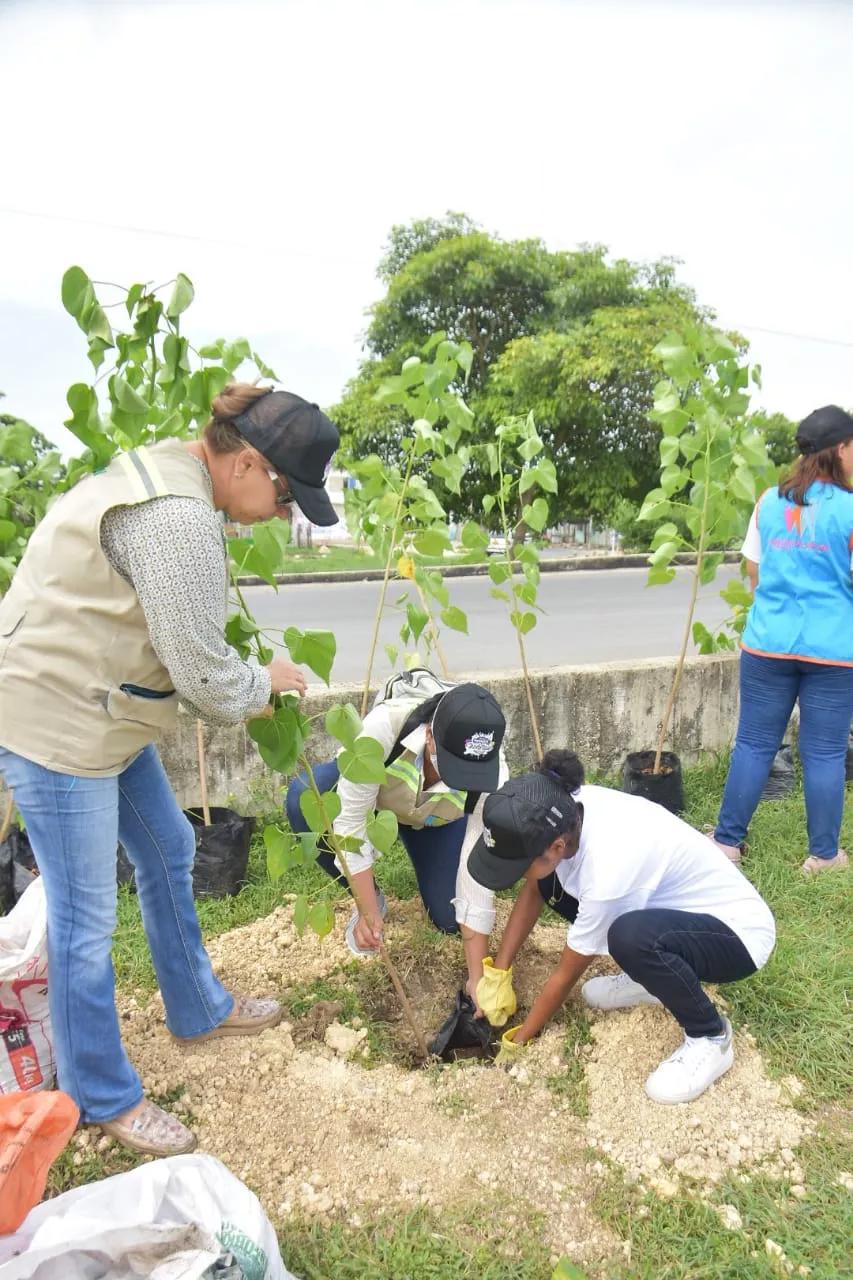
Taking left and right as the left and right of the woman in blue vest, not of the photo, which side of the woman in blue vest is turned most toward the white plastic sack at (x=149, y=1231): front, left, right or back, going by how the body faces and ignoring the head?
back

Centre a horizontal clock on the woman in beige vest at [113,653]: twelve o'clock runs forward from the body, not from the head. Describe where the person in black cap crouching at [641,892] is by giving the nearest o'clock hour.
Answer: The person in black cap crouching is roughly at 12 o'clock from the woman in beige vest.

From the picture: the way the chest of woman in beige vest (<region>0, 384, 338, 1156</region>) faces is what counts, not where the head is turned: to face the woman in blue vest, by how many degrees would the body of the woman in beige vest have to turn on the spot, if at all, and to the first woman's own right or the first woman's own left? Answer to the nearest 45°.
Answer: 0° — they already face them

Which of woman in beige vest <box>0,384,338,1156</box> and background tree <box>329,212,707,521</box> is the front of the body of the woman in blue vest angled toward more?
the background tree

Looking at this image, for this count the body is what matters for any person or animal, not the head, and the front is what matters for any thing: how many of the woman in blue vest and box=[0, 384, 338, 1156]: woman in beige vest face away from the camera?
1

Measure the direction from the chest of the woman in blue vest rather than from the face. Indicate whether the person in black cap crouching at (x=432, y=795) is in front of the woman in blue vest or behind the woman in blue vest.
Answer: behind

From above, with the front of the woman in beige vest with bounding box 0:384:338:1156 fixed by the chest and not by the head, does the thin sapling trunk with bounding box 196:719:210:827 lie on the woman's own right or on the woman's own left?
on the woman's own left

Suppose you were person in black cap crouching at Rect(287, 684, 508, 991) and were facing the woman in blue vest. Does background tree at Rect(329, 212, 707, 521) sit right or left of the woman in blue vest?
left

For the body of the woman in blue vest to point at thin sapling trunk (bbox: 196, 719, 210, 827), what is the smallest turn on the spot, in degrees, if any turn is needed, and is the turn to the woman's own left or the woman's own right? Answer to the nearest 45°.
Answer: approximately 135° to the woman's own left

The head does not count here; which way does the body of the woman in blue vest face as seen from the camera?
away from the camera

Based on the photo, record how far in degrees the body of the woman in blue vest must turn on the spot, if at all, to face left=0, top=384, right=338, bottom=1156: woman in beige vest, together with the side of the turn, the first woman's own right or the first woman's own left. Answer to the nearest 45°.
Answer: approximately 135° to the first woman's own left

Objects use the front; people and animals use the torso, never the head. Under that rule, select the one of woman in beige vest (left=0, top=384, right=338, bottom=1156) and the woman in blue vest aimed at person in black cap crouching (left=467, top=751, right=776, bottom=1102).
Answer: the woman in beige vest

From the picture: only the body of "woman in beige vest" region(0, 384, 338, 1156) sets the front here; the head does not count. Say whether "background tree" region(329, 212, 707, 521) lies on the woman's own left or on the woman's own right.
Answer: on the woman's own left

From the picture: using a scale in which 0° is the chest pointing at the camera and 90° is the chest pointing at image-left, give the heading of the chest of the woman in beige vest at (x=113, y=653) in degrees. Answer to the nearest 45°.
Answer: approximately 270°
